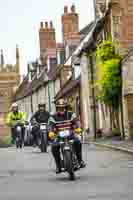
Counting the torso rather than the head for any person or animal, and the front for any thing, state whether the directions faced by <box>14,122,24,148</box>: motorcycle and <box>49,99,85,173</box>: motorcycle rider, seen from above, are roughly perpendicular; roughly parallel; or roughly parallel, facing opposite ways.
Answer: roughly parallel

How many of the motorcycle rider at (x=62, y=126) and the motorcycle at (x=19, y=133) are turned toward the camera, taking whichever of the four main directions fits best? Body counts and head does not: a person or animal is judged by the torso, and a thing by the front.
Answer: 2

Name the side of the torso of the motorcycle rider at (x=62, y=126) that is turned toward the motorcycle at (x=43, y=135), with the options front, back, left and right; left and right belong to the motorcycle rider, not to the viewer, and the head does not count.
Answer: back

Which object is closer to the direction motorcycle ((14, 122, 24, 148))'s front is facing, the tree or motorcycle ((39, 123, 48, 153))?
the motorcycle

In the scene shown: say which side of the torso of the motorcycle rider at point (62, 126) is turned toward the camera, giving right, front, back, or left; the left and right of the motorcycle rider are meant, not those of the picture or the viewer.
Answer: front

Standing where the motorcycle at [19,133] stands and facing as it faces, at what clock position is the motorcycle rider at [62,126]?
The motorcycle rider is roughly at 12 o'clock from the motorcycle.

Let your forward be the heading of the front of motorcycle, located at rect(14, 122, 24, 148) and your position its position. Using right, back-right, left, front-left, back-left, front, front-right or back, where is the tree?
back-left
